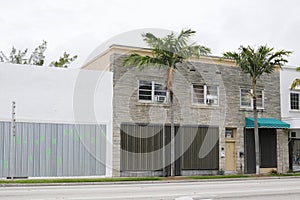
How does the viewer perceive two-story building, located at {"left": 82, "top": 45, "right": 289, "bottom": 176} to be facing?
facing the viewer

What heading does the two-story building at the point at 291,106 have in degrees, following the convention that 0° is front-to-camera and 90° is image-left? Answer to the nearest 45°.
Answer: approximately 0°

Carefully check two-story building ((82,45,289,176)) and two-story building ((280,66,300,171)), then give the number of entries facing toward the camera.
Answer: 2

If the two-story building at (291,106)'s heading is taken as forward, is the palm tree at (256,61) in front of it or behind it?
in front

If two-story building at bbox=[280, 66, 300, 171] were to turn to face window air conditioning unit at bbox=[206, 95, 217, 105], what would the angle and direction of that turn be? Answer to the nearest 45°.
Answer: approximately 45° to its right

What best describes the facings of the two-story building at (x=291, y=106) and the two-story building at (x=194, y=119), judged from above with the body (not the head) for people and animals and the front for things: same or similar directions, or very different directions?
same or similar directions

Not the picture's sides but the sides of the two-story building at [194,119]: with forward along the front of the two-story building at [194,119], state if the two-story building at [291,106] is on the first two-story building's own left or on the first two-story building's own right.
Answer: on the first two-story building's own left

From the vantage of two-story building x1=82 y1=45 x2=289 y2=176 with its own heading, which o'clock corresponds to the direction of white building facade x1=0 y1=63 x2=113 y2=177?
The white building facade is roughly at 2 o'clock from the two-story building.

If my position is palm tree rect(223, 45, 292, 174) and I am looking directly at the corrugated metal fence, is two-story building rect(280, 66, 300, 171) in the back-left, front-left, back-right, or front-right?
back-right

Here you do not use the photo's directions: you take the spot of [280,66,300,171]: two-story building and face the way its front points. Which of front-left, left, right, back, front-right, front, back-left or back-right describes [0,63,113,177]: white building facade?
front-right
